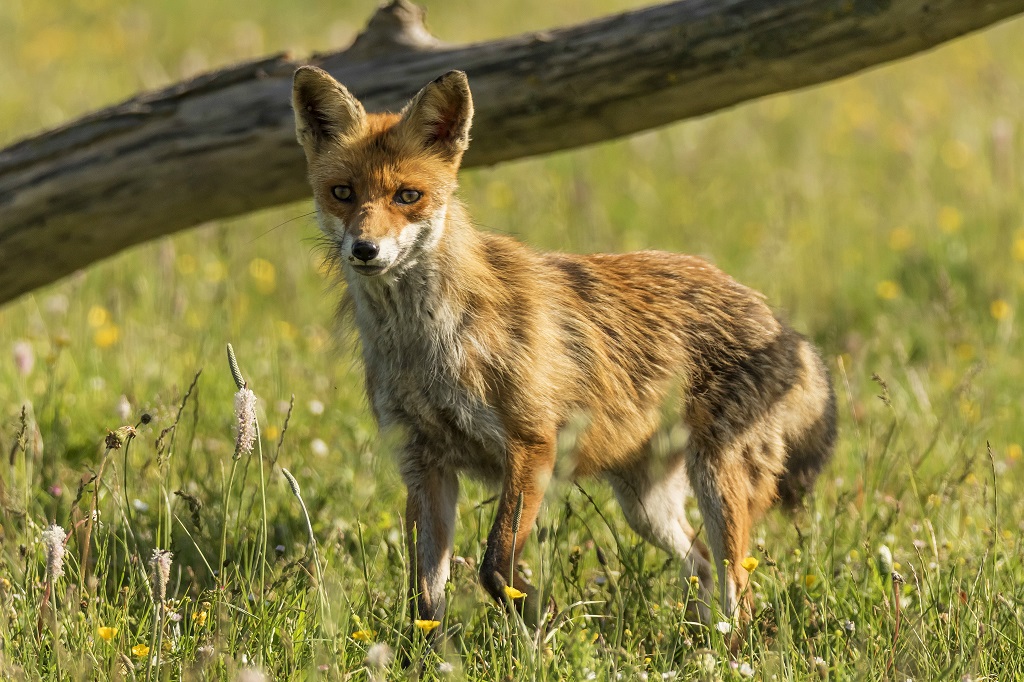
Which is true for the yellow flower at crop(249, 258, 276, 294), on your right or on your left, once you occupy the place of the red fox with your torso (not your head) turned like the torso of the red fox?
on your right

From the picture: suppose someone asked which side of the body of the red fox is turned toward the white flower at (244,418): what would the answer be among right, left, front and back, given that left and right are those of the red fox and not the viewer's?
front

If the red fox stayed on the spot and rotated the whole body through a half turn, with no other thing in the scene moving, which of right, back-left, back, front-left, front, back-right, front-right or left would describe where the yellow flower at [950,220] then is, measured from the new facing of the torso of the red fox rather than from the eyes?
front

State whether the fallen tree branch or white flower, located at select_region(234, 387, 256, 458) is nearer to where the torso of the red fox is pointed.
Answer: the white flower

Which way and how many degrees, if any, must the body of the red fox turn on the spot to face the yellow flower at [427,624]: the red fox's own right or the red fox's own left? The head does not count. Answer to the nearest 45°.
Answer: approximately 45° to the red fox's own left

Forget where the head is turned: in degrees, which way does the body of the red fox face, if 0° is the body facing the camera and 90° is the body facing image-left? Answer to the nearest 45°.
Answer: approximately 45°

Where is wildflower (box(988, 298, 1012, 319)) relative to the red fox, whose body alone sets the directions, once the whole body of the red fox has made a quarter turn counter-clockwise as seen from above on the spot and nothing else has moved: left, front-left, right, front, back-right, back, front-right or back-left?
left

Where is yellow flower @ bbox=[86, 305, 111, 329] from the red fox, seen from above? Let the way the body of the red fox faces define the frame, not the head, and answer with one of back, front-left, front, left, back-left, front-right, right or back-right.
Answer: right

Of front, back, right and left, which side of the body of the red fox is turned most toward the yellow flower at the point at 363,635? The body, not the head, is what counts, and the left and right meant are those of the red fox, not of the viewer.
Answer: front

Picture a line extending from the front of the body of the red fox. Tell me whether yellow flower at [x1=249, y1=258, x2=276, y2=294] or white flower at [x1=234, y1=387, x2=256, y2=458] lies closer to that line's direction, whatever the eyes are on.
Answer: the white flower

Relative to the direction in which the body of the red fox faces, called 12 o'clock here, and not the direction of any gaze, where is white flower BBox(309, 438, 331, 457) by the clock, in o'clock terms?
The white flower is roughly at 3 o'clock from the red fox.
